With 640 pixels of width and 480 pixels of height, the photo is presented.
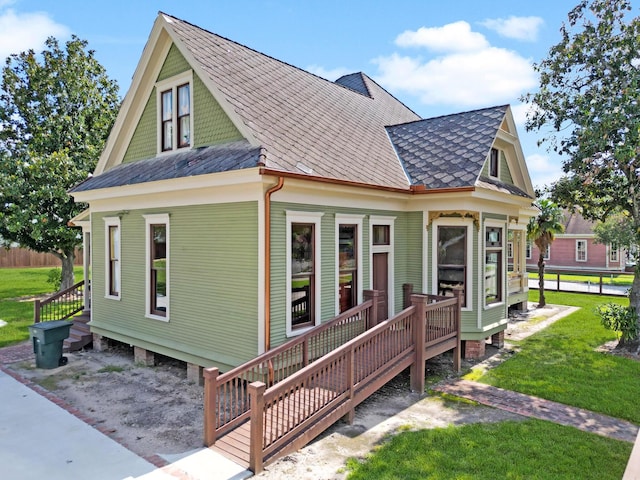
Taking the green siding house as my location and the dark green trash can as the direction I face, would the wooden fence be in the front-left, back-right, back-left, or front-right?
front-right
